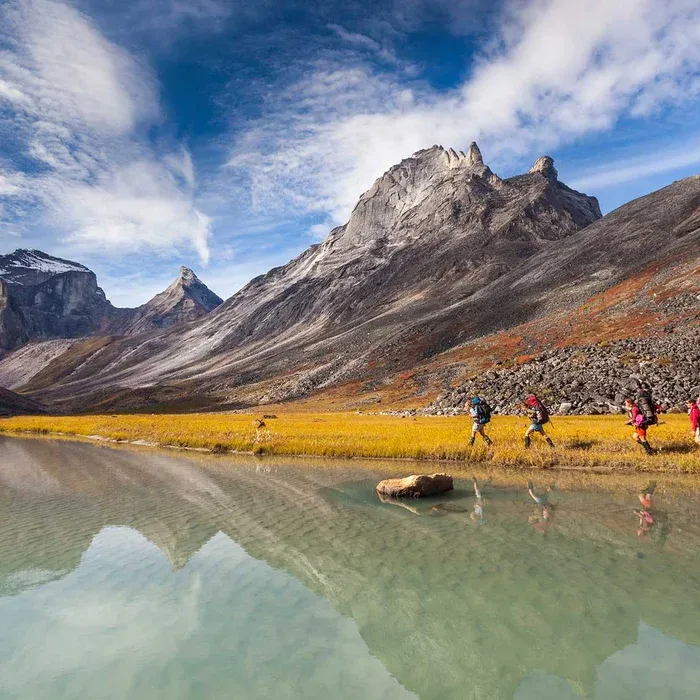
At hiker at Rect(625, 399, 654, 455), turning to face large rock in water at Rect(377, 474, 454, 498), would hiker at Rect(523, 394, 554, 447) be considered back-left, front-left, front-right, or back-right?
front-right

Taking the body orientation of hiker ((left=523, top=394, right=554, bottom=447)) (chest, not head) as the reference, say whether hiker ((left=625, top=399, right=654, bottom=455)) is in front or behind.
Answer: behind

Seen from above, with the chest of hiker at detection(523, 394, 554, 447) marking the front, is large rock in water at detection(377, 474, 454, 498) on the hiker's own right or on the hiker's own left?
on the hiker's own left

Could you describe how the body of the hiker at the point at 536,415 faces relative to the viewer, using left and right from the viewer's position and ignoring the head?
facing to the left of the viewer

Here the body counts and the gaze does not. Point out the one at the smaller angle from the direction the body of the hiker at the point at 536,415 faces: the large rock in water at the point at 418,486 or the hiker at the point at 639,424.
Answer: the large rock in water
